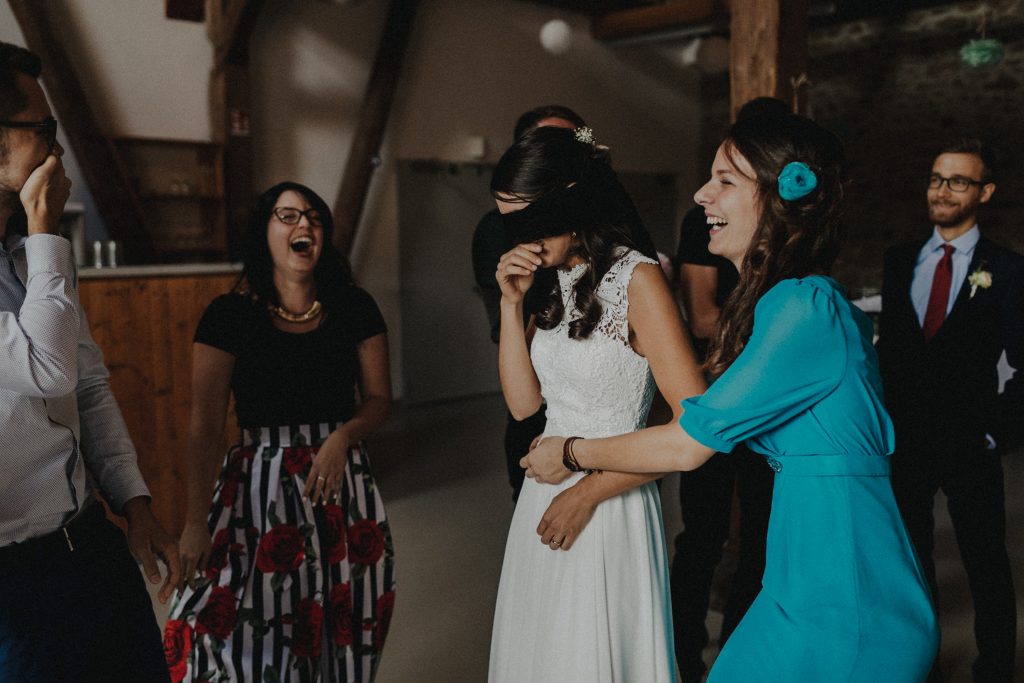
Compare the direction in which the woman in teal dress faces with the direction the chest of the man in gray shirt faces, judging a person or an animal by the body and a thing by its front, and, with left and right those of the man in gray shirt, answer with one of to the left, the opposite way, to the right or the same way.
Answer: the opposite way

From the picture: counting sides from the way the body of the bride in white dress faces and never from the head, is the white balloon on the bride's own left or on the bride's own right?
on the bride's own right

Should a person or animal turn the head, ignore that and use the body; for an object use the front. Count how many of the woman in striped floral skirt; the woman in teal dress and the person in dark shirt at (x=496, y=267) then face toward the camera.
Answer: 2

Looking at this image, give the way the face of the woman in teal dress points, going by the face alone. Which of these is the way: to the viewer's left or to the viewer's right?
to the viewer's left

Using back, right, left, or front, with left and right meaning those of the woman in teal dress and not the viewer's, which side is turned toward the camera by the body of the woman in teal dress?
left

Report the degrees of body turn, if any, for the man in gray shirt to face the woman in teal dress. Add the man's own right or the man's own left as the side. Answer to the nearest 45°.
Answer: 0° — they already face them

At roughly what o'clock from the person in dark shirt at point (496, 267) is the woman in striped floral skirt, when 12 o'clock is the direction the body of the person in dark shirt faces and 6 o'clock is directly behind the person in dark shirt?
The woman in striped floral skirt is roughly at 2 o'clock from the person in dark shirt.

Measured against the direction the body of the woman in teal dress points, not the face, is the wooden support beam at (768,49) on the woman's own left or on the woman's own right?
on the woman's own right

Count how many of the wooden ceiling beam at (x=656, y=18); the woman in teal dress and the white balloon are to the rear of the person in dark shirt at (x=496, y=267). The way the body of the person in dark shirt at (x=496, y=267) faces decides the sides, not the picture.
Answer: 2
